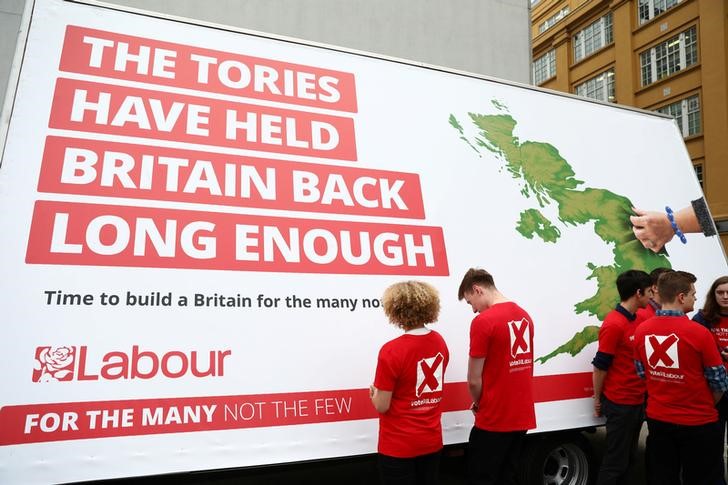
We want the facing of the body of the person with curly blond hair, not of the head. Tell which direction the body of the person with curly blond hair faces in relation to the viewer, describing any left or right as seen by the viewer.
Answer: facing away from the viewer and to the left of the viewer

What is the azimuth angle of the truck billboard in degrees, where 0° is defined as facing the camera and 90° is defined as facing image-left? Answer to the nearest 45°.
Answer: approximately 315°

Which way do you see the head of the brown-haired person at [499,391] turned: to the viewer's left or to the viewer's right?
to the viewer's left

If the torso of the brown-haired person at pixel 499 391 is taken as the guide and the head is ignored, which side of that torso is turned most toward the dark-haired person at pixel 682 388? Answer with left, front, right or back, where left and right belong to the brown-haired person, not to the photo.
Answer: right

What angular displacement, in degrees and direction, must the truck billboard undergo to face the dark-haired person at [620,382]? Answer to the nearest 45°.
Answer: approximately 45° to its left

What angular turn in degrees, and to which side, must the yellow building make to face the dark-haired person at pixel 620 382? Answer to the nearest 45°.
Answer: approximately 45° to its left

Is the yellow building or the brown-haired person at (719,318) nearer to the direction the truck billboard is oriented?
the brown-haired person

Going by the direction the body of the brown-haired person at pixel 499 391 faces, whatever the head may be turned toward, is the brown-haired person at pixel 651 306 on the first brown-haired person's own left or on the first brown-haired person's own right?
on the first brown-haired person's own right

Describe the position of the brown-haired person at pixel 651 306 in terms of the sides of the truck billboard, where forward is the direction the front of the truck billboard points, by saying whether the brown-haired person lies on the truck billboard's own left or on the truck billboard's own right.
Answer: on the truck billboard's own left

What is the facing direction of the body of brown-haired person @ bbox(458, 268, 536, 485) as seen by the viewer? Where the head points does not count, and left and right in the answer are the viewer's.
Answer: facing away from the viewer and to the left of the viewer

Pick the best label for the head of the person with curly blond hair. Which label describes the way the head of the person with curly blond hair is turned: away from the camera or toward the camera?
away from the camera
